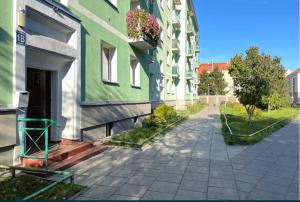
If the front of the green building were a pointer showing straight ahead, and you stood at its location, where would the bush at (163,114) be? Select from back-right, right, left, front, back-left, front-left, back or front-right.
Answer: left

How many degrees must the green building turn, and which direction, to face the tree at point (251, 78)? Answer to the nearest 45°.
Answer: approximately 90° to its left

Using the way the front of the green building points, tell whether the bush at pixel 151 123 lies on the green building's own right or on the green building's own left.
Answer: on the green building's own left

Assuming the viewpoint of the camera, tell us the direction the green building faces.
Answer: facing the viewer and to the right of the viewer
